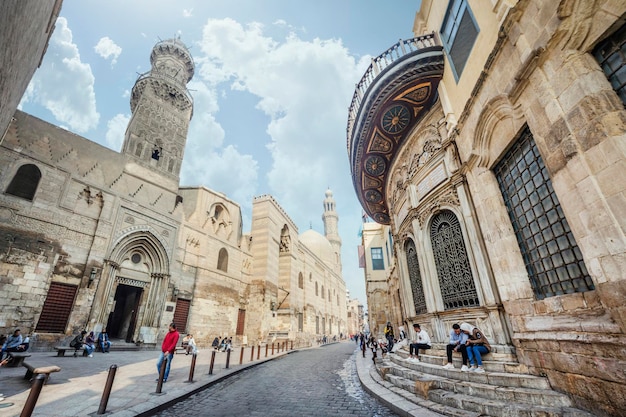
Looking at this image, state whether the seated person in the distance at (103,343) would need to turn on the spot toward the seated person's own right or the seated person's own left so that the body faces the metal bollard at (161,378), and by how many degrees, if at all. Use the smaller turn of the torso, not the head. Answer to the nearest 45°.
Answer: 0° — they already face it

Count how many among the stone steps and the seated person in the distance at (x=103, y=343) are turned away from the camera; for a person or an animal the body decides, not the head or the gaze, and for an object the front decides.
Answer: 0

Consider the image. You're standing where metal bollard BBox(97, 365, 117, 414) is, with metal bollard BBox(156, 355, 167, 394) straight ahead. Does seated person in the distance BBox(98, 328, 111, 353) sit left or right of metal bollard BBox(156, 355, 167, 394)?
left

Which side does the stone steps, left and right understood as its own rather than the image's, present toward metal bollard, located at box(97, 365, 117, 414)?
front

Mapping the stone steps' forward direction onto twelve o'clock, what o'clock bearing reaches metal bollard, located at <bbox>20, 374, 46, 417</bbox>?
The metal bollard is roughly at 12 o'clock from the stone steps.

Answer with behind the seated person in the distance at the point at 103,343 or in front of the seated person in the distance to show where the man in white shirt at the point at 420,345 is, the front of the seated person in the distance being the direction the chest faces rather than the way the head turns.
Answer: in front

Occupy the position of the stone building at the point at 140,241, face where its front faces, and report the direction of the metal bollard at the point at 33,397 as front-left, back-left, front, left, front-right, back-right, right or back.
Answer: front-right

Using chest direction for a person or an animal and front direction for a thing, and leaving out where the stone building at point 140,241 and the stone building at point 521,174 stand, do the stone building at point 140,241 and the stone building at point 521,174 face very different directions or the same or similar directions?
very different directions

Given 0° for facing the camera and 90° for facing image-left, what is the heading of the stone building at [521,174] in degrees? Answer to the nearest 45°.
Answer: approximately 45°

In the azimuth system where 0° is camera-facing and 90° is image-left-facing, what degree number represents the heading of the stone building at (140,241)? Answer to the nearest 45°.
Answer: approximately 315°

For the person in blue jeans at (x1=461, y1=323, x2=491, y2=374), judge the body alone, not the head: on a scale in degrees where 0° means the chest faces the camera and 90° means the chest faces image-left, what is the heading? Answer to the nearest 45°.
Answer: approximately 45°
